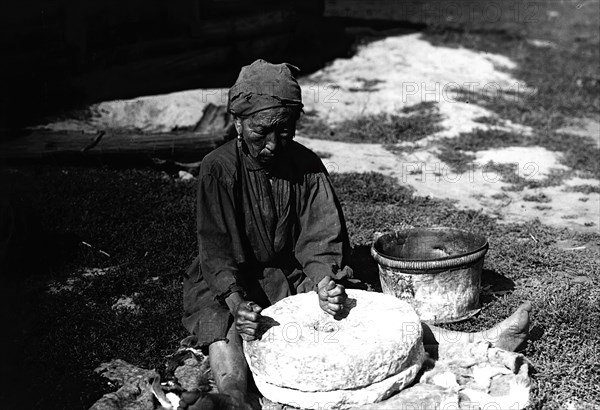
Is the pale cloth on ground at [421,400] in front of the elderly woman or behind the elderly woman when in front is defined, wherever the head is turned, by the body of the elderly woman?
in front

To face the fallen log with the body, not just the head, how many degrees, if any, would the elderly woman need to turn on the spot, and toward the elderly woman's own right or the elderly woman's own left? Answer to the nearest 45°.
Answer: approximately 180°

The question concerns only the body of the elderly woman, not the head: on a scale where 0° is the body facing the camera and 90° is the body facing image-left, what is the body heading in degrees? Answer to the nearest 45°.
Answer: approximately 315°

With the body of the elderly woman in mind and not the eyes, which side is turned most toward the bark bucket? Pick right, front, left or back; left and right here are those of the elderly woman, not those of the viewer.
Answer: left

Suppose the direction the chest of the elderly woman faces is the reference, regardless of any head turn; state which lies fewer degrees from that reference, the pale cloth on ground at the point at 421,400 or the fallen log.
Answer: the pale cloth on ground

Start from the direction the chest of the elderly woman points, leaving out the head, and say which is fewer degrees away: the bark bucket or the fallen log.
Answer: the bark bucket

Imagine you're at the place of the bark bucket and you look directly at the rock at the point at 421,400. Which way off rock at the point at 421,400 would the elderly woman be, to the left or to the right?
right
